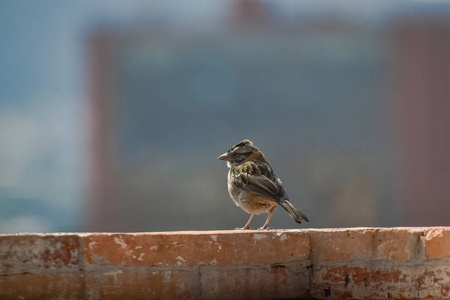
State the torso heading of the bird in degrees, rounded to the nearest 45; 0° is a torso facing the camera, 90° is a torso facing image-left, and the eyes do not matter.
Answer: approximately 90°
